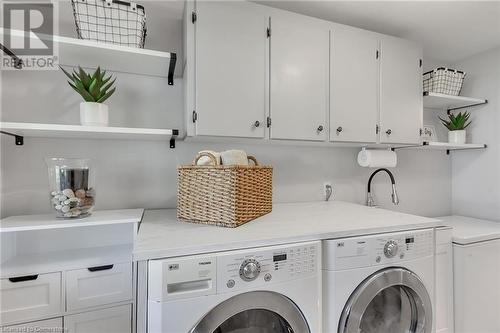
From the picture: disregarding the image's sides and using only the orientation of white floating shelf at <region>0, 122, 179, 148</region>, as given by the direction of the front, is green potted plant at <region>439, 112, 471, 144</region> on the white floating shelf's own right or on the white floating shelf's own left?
on the white floating shelf's own left

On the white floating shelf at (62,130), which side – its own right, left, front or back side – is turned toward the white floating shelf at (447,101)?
left

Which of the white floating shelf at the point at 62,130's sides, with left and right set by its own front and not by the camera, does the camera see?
front

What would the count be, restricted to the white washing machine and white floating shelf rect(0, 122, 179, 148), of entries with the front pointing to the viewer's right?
0

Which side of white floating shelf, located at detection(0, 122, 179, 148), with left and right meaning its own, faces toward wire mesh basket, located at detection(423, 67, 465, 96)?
left

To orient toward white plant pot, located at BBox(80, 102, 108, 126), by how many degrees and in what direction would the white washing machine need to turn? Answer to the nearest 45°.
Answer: approximately 90° to its right
